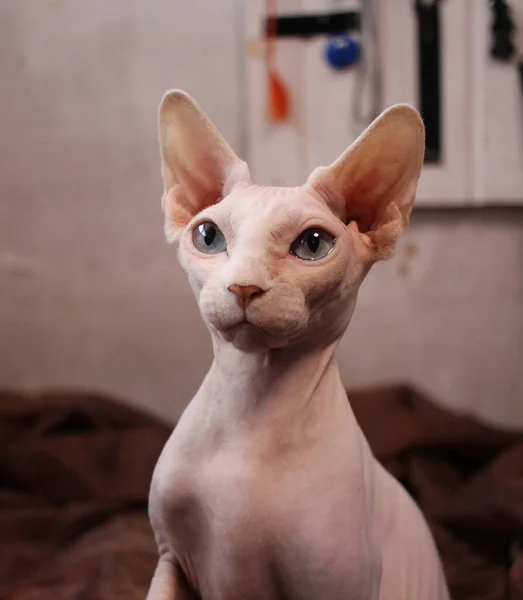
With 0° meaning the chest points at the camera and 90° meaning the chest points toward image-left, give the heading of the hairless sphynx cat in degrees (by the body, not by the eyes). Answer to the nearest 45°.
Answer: approximately 45°

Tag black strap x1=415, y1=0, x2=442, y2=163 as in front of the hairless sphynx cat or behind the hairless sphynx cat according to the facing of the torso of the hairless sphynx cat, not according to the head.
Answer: behind

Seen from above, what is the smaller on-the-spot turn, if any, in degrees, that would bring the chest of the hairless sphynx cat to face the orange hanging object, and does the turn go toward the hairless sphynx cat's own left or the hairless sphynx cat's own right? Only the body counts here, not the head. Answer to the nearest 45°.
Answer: approximately 135° to the hairless sphynx cat's own right

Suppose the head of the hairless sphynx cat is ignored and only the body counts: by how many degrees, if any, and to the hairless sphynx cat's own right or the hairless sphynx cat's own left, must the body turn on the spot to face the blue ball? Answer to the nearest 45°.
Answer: approximately 135° to the hairless sphynx cat's own right
